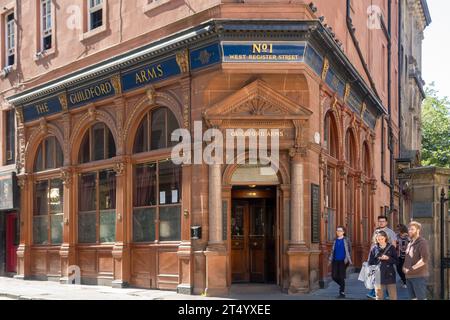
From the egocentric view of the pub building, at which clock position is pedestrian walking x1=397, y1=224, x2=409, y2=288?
The pedestrian walking is roughly at 9 o'clock from the pub building.

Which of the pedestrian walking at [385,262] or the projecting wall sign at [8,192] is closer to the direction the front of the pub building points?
the pedestrian walking

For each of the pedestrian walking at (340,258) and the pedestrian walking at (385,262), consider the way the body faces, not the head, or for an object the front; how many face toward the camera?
2

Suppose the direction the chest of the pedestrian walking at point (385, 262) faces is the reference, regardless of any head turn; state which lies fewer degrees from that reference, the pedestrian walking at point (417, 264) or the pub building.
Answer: the pedestrian walking
